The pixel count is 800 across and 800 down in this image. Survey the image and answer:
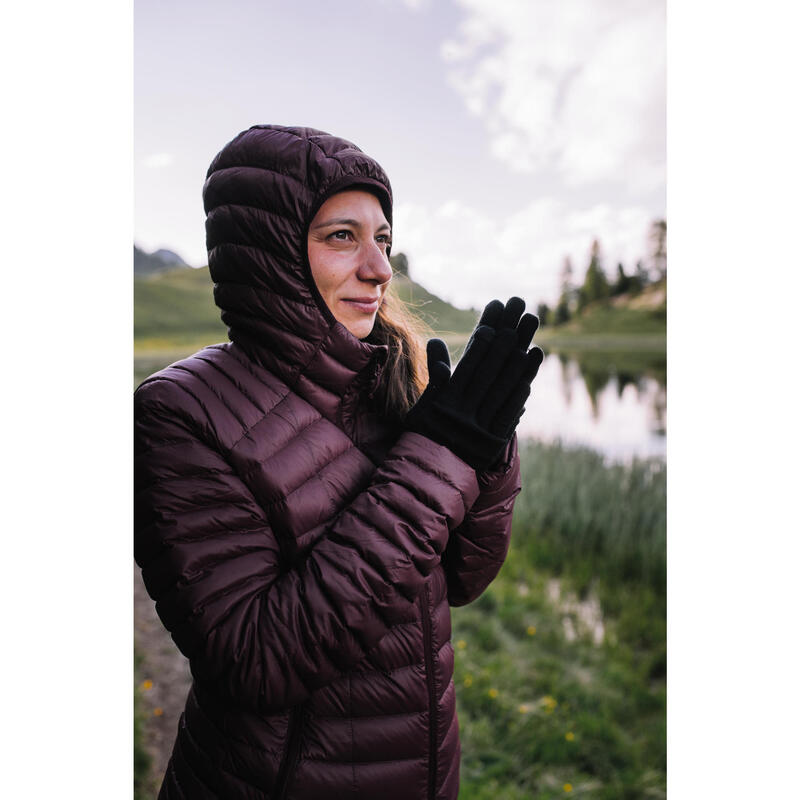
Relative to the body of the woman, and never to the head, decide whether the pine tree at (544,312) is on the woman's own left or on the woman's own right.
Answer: on the woman's own left

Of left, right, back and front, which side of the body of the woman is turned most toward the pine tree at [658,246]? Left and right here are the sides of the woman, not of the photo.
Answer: left

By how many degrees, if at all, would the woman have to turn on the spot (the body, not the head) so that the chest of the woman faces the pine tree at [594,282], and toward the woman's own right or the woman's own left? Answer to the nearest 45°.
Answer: approximately 90° to the woman's own left

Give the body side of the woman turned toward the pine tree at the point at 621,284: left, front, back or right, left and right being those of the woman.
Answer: left

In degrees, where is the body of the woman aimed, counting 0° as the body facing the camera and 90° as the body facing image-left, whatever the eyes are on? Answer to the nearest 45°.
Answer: approximately 315°
